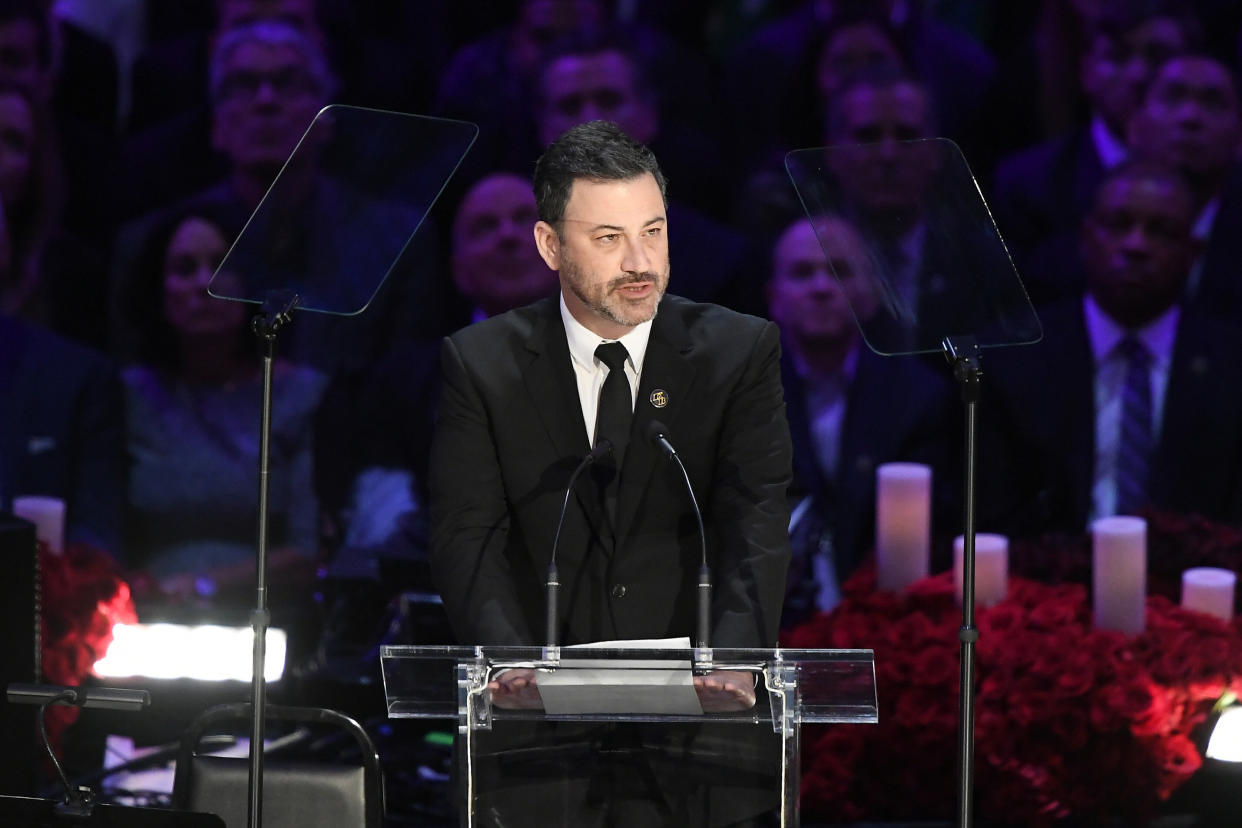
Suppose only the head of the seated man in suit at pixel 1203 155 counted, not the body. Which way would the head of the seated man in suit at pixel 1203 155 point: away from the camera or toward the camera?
toward the camera

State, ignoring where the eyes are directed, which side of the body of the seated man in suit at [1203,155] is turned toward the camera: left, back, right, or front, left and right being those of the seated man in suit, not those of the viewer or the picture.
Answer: front

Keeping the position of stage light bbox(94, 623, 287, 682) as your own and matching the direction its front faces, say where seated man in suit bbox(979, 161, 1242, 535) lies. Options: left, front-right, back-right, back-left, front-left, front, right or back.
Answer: left

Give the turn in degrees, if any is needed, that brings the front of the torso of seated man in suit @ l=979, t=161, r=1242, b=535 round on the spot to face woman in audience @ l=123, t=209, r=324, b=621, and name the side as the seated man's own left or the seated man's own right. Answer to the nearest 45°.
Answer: approximately 90° to the seated man's own right

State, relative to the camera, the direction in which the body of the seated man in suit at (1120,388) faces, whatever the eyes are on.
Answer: toward the camera

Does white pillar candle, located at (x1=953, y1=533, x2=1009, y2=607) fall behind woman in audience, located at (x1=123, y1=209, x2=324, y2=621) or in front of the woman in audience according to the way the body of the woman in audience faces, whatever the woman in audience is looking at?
in front

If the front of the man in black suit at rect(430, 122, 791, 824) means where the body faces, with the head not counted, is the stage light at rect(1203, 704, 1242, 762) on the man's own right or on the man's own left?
on the man's own left

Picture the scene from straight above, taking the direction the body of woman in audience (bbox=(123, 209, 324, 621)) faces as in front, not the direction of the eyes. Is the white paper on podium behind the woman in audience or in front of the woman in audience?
in front

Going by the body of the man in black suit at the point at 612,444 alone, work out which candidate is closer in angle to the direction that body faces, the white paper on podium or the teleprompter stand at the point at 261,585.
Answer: the white paper on podium
